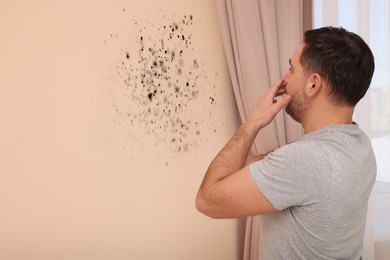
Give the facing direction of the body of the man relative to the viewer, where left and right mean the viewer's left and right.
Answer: facing away from the viewer and to the left of the viewer

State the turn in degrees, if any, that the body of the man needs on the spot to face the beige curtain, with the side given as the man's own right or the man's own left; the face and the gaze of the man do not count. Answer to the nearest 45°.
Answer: approximately 45° to the man's own right
